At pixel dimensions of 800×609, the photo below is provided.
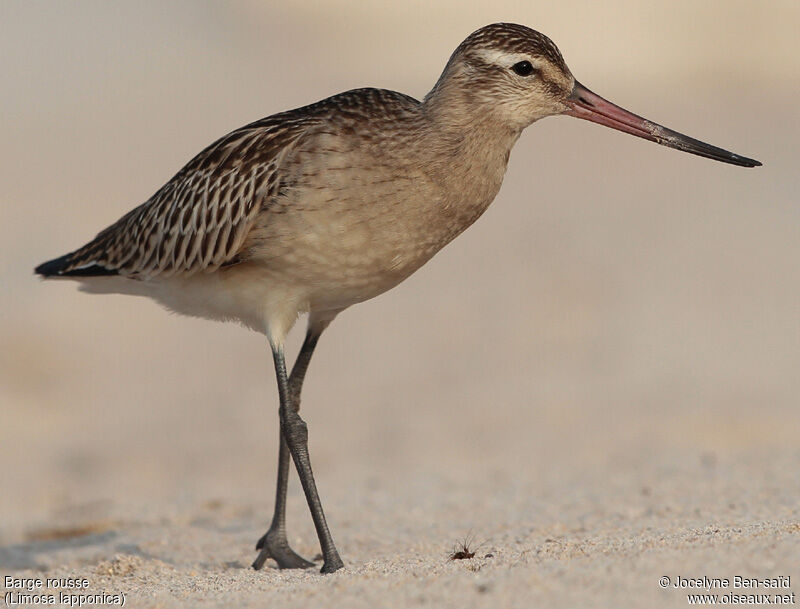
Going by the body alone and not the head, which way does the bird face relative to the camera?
to the viewer's right
